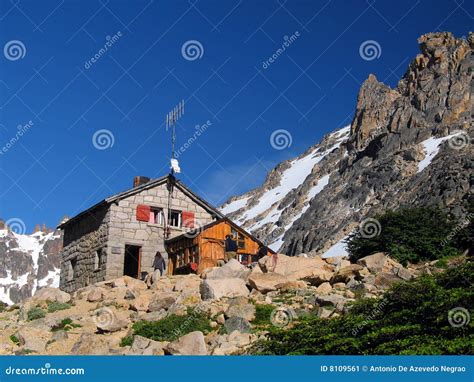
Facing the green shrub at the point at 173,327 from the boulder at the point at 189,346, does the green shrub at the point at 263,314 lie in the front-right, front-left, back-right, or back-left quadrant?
front-right

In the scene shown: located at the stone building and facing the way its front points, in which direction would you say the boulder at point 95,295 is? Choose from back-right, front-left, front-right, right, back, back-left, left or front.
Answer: front-right

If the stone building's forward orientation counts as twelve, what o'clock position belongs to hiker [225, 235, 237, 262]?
The hiker is roughly at 11 o'clock from the stone building.

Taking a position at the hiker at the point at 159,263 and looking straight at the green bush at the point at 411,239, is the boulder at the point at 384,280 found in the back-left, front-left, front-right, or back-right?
front-right

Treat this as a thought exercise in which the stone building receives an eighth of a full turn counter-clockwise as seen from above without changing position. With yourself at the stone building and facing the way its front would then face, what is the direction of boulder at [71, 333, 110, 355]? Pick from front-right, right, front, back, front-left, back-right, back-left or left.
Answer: right

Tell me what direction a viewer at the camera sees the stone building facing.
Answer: facing the viewer and to the right of the viewer

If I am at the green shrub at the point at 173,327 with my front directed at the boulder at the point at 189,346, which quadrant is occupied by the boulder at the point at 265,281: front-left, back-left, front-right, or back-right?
back-left

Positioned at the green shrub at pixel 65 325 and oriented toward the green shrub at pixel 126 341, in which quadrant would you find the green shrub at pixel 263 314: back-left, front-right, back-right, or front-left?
front-left

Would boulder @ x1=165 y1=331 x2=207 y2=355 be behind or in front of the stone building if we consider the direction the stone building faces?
in front

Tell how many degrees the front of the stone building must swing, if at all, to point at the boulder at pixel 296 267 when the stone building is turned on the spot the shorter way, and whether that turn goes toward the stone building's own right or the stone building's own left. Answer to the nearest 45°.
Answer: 0° — it already faces it

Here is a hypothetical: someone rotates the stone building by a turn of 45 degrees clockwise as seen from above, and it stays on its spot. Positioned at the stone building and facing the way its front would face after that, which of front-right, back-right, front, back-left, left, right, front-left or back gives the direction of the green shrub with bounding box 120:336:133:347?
front

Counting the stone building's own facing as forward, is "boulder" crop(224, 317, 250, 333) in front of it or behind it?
in front

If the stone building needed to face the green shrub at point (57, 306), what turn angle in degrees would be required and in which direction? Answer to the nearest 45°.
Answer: approximately 45° to its right

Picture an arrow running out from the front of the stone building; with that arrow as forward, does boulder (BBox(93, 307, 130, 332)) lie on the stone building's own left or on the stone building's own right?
on the stone building's own right

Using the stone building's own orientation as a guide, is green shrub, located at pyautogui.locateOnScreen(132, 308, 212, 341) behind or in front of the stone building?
in front

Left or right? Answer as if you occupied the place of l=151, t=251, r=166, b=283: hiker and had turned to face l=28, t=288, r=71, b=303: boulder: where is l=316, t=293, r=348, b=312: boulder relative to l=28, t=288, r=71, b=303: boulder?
left

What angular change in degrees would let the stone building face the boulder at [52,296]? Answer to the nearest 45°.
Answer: approximately 45° to its right
